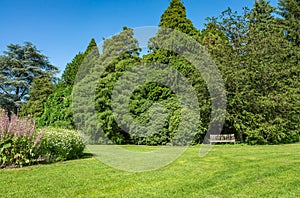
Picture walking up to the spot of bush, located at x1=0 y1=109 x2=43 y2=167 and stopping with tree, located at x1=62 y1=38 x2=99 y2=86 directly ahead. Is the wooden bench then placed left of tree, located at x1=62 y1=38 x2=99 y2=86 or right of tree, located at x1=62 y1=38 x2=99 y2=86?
right

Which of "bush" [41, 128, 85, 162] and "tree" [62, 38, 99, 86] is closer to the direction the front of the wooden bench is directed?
the bush

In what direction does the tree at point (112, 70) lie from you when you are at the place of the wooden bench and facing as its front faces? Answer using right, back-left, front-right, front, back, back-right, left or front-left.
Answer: right

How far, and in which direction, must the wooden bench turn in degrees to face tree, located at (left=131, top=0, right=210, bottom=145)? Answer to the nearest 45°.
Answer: approximately 90° to its right

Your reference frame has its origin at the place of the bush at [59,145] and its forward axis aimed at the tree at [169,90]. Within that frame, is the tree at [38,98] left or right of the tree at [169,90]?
left

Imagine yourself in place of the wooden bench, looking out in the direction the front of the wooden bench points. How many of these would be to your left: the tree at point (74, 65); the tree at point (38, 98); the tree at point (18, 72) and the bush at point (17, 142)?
0

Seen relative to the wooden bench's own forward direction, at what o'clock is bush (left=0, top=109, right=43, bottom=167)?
The bush is roughly at 1 o'clock from the wooden bench.

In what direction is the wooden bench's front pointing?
toward the camera

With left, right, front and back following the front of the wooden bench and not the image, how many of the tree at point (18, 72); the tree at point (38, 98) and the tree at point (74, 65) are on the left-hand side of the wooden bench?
0

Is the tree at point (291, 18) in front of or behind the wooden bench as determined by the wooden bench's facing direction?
behind

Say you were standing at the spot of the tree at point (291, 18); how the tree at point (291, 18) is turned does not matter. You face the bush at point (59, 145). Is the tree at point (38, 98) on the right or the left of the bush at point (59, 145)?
right

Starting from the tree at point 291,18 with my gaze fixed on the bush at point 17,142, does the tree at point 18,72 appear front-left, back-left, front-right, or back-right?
front-right

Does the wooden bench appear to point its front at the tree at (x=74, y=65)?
no

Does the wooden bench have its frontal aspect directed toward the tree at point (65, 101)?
no

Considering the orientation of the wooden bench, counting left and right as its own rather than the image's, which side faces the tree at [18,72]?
right
